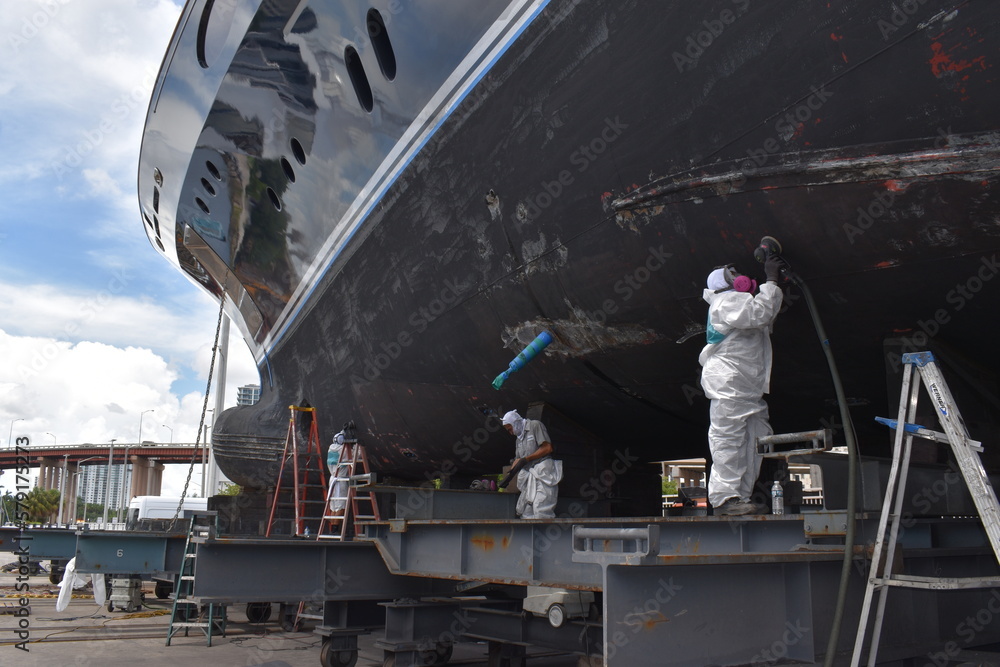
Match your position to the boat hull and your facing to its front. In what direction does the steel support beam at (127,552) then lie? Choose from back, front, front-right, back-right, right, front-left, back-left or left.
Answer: front

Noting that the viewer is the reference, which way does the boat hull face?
facing away from the viewer and to the left of the viewer

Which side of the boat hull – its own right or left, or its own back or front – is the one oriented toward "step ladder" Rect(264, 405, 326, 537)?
front

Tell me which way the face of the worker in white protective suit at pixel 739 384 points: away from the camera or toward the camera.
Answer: away from the camera

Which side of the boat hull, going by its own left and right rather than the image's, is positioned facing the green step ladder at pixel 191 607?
front

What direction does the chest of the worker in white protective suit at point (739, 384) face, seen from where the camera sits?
to the viewer's right

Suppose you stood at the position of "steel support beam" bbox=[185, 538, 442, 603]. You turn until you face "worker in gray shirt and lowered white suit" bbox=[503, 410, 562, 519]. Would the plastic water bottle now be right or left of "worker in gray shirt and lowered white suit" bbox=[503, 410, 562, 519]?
right
